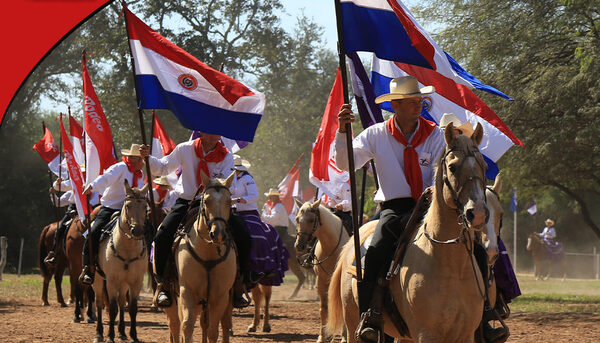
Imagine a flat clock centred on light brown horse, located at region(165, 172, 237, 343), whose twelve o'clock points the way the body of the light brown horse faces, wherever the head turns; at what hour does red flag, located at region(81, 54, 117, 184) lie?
The red flag is roughly at 5 o'clock from the light brown horse.

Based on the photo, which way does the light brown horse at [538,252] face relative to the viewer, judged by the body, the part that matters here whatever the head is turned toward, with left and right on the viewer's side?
facing the viewer and to the left of the viewer

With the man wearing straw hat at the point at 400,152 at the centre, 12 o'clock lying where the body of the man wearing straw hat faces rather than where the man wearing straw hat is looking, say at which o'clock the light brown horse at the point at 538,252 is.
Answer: The light brown horse is roughly at 8 o'clock from the man wearing straw hat.

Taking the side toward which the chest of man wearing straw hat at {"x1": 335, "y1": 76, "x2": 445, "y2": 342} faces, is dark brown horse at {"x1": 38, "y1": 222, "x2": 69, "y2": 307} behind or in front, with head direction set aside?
behind

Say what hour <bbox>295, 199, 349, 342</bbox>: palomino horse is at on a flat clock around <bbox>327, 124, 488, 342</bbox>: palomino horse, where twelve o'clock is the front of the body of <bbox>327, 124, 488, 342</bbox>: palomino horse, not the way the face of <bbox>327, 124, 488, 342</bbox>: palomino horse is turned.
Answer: <bbox>295, 199, 349, 342</bbox>: palomino horse is roughly at 7 o'clock from <bbox>327, 124, 488, 342</bbox>: palomino horse.

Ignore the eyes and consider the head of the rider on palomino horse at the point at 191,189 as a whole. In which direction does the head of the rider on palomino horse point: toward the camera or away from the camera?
toward the camera

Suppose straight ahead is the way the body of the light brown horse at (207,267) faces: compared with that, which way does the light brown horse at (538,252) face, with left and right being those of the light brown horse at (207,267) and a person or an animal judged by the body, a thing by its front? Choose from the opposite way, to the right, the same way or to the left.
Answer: to the right

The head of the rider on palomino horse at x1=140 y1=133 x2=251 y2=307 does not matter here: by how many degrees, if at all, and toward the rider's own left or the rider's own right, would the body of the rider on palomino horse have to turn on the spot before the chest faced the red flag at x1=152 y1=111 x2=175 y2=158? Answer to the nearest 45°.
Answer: approximately 180°

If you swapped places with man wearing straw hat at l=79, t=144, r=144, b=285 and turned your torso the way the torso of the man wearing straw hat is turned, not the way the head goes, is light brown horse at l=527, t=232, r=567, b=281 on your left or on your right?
on your left

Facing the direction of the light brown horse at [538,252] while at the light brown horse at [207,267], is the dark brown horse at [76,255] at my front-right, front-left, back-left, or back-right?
front-left

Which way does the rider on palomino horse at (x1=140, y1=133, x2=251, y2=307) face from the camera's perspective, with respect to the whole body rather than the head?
toward the camera

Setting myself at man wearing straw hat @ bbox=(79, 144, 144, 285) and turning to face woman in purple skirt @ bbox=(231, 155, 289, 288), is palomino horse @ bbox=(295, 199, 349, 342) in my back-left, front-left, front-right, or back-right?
front-right
